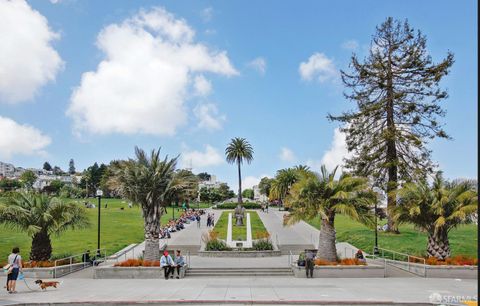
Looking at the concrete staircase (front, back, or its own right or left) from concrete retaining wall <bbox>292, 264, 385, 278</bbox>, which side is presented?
left

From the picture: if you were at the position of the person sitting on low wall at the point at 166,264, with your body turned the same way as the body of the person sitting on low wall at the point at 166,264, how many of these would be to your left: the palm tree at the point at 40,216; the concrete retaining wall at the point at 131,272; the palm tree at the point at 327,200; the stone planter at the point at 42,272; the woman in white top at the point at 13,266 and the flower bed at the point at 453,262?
2

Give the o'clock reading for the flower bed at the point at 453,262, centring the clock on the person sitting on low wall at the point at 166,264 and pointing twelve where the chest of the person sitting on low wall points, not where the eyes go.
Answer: The flower bed is roughly at 9 o'clock from the person sitting on low wall.

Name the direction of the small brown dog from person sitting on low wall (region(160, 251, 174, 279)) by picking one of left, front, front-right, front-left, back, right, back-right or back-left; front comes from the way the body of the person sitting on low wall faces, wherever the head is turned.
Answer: front-right

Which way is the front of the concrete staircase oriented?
toward the camera

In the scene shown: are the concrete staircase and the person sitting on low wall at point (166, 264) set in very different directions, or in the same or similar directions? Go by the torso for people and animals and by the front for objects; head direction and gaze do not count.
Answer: same or similar directions

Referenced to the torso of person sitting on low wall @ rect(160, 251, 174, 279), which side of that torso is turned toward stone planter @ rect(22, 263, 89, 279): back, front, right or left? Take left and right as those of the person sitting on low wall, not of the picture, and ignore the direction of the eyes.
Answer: right

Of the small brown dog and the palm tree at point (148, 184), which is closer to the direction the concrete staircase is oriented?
the small brown dog

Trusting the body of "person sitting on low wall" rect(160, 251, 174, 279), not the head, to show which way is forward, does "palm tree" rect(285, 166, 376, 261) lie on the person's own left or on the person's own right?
on the person's own left

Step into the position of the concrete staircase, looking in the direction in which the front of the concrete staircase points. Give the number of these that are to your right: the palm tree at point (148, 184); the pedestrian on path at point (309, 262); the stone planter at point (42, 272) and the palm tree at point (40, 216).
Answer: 3

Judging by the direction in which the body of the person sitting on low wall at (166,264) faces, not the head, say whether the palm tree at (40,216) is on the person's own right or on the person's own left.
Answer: on the person's own right

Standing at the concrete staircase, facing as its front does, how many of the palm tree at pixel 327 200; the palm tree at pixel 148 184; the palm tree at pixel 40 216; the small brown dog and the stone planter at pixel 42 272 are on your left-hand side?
1

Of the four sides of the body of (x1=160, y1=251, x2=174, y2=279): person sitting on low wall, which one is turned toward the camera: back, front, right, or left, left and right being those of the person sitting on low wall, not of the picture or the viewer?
front
